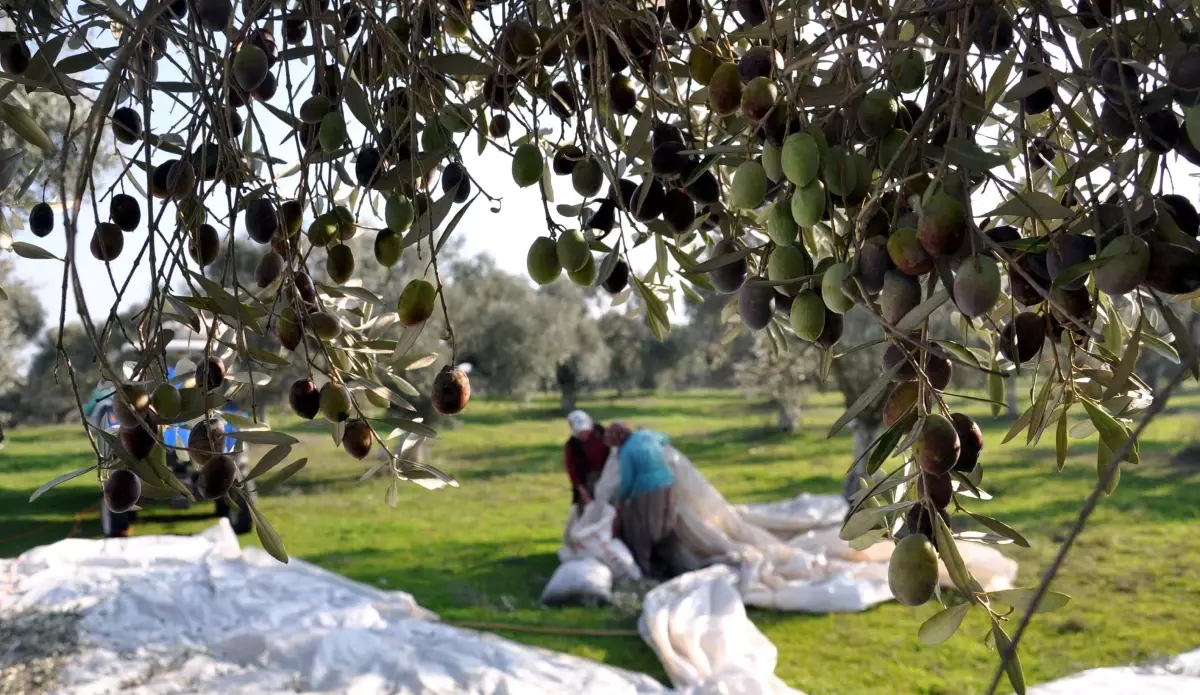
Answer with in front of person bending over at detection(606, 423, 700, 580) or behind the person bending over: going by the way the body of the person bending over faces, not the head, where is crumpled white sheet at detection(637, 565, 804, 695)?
behind

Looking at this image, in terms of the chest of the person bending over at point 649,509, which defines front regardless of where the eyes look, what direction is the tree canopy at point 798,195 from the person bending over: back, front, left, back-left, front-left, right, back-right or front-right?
back-left

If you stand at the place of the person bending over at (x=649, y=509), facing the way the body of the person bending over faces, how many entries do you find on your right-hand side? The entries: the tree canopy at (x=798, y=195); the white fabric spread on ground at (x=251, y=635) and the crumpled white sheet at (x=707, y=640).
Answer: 0

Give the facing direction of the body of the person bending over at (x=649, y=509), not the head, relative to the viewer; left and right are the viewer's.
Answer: facing away from the viewer and to the left of the viewer

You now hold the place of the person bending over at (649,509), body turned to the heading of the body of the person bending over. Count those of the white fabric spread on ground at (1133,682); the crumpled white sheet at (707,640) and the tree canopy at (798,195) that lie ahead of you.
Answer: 0

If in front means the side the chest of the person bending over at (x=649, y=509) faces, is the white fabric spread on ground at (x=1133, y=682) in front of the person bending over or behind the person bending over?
behind

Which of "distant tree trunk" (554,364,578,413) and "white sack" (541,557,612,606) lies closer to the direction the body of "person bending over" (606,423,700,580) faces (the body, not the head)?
the distant tree trunk

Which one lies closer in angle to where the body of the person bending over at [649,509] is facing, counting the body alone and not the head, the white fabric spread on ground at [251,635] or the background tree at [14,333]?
the background tree

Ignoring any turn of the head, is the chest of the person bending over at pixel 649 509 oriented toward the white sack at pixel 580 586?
no

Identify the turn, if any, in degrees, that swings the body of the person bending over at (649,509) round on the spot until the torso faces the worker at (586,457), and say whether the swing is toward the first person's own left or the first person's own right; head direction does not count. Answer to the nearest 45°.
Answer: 0° — they already face them

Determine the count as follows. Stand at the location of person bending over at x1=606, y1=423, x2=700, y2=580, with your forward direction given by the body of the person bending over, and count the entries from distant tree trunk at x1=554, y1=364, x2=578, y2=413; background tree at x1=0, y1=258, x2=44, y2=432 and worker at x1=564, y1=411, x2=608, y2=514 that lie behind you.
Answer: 0

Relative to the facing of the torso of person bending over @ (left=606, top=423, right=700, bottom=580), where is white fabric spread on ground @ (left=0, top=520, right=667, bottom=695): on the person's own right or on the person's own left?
on the person's own left

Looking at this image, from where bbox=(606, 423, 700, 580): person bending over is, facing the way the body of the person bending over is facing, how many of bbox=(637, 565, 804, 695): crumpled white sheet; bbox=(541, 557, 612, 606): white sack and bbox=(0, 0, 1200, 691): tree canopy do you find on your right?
0

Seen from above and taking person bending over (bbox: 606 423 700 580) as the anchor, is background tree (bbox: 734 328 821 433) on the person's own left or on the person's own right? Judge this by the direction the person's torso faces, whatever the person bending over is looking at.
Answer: on the person's own right

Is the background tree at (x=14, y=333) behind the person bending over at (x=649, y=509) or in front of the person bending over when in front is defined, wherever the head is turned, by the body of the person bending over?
in front

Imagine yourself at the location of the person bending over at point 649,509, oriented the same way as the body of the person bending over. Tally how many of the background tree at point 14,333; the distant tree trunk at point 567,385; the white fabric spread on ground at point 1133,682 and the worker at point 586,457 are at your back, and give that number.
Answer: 1
